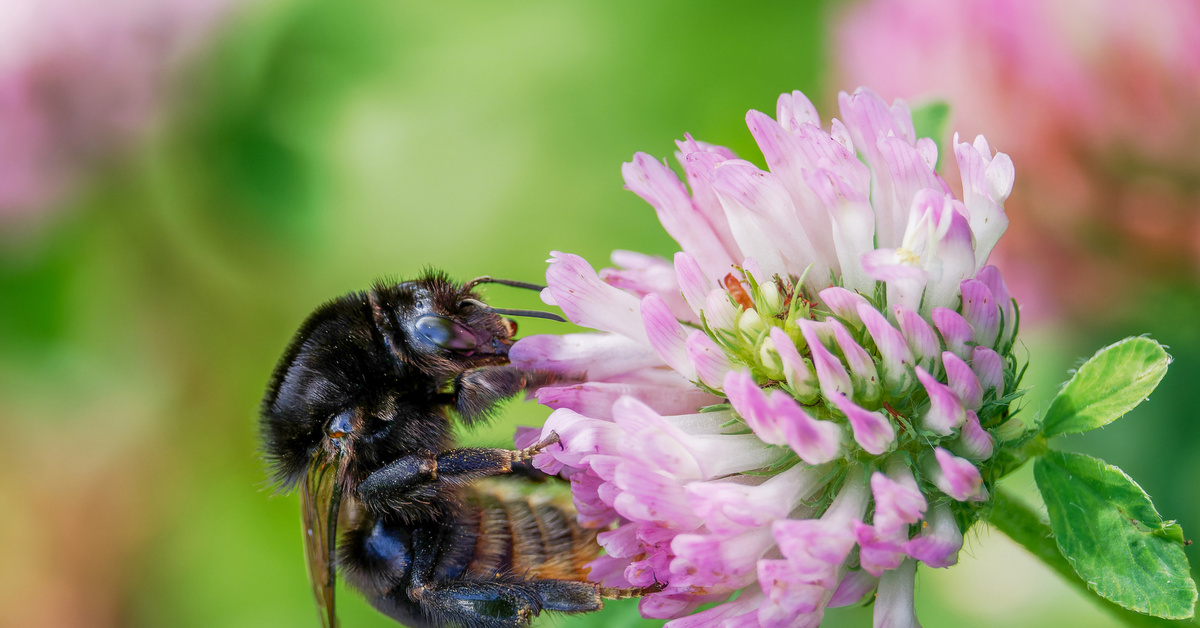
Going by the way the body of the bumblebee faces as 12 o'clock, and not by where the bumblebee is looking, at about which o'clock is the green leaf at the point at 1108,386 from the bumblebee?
The green leaf is roughly at 1 o'clock from the bumblebee.

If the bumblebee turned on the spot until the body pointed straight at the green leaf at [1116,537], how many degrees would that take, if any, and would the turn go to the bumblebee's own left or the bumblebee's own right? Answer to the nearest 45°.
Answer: approximately 45° to the bumblebee's own right

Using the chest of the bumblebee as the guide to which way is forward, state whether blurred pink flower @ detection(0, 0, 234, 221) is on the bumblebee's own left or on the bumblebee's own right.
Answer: on the bumblebee's own left

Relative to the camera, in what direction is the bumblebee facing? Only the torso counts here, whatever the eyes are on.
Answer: to the viewer's right

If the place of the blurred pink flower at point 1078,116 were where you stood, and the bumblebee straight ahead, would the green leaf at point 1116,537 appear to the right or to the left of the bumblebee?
left
